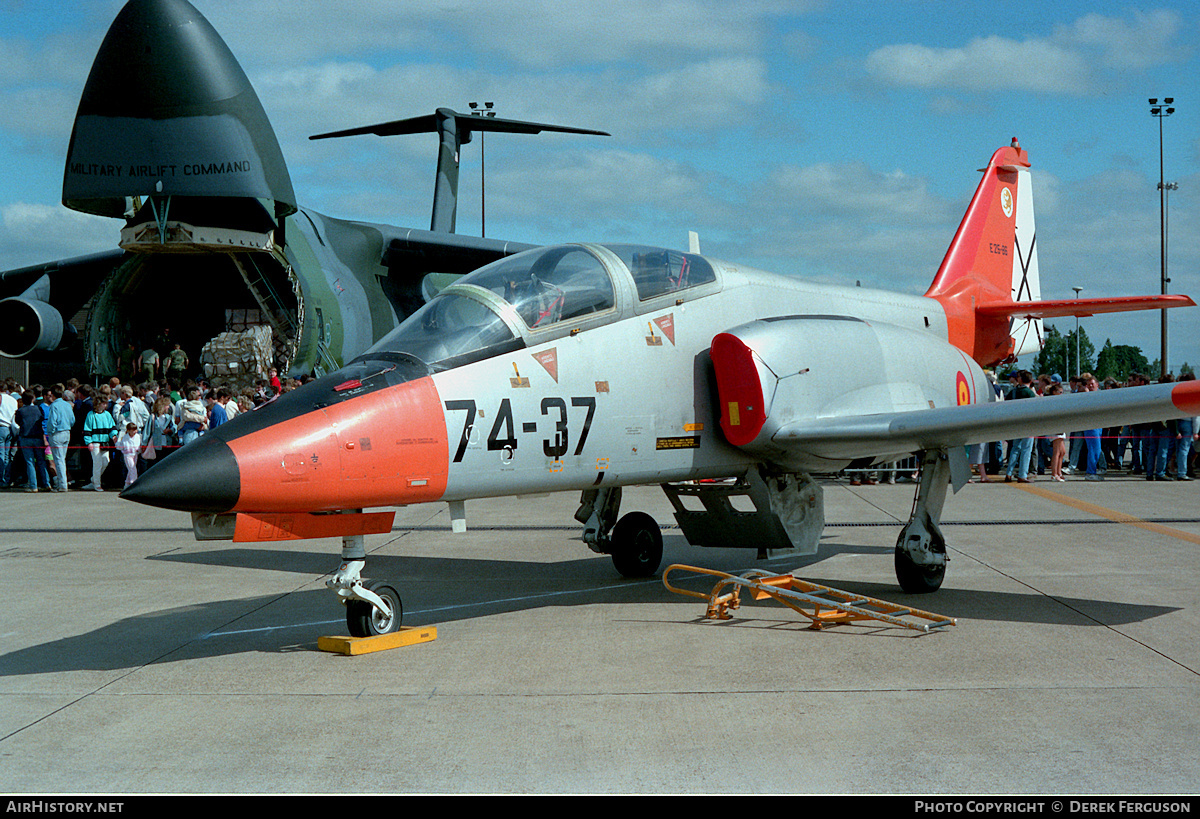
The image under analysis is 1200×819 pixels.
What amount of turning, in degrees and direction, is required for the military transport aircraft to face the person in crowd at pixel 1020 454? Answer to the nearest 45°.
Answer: approximately 90° to its left

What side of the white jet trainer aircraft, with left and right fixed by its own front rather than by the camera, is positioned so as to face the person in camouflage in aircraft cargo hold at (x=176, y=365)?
right

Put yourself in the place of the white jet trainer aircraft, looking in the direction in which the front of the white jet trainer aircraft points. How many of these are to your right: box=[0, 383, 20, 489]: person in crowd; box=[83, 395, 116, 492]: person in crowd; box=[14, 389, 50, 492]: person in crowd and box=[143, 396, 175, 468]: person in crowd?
4

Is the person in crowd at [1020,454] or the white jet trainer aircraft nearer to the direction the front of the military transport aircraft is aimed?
the white jet trainer aircraft

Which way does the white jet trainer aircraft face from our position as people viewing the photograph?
facing the viewer and to the left of the viewer

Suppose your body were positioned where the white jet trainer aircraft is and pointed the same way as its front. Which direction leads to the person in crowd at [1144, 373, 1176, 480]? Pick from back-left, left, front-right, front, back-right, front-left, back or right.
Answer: back

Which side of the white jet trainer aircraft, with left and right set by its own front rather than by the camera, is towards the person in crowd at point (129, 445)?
right

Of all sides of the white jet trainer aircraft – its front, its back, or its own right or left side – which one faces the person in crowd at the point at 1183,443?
back

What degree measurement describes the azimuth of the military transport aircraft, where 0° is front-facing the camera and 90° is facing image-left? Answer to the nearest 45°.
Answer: approximately 0°
